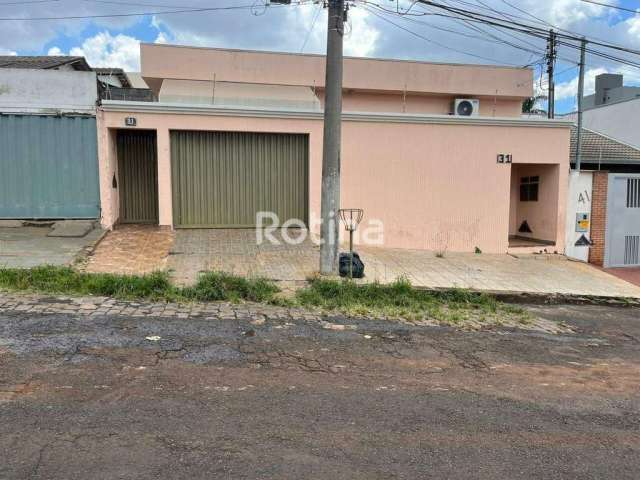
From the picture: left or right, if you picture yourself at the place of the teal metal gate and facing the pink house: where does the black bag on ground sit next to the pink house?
right

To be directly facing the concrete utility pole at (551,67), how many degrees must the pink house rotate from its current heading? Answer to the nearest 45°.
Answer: approximately 135° to its left

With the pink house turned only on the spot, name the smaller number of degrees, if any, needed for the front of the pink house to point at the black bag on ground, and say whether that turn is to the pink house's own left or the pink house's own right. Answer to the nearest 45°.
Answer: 0° — it already faces it

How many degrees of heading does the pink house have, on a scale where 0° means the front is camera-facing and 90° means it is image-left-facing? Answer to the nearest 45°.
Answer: approximately 0°

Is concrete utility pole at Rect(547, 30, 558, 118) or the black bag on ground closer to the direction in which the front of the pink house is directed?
the black bag on ground

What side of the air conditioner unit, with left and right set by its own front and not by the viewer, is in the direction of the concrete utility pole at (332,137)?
front

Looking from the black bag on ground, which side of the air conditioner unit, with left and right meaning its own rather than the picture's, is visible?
front

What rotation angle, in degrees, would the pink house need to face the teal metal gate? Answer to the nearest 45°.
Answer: approximately 90° to its right

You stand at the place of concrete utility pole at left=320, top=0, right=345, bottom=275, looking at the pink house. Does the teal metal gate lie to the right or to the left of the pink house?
left

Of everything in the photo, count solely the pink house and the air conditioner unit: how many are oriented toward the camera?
2

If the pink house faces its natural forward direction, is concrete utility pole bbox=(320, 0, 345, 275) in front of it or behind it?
in front
